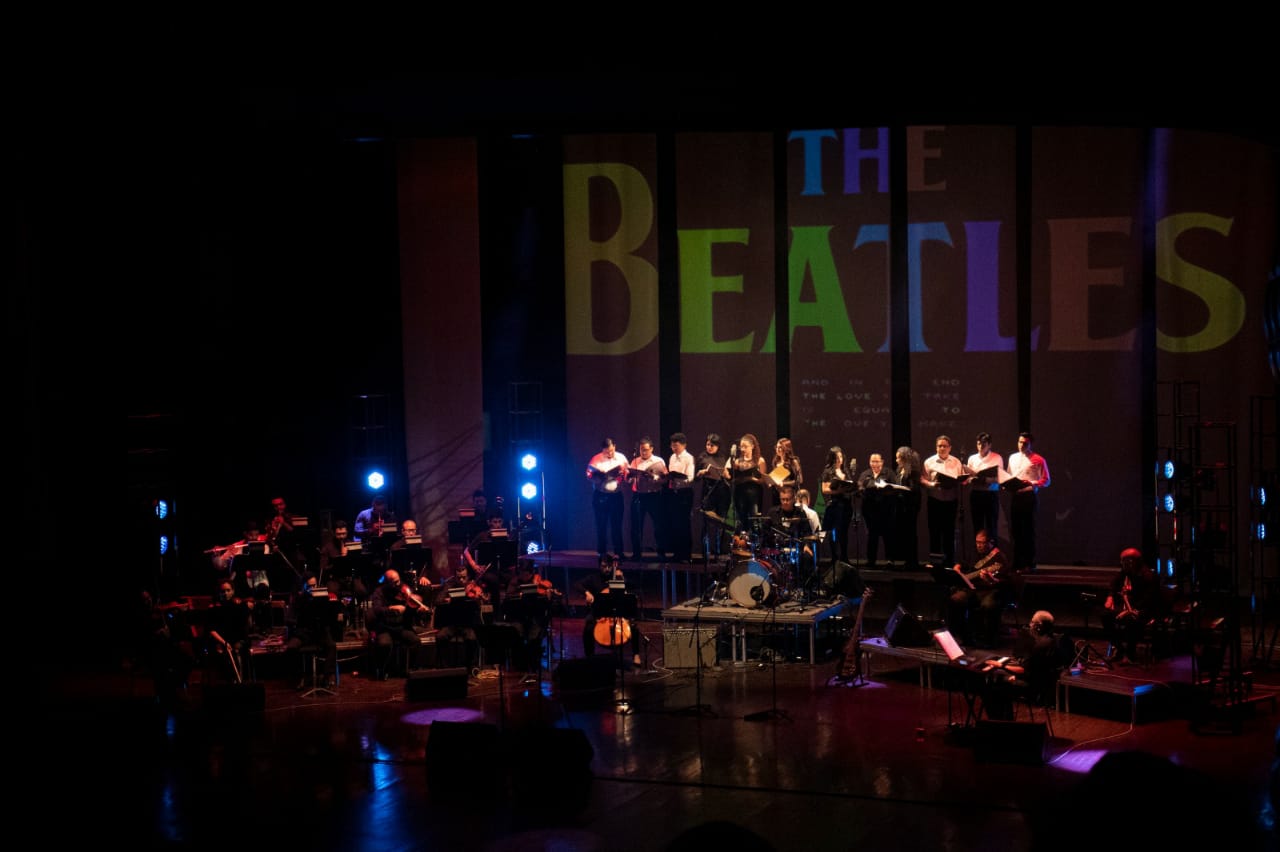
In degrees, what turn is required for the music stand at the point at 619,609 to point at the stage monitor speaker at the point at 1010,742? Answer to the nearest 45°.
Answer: approximately 135° to its right

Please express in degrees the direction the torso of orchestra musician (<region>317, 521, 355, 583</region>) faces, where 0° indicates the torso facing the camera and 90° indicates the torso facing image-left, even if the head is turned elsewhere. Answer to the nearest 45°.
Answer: approximately 315°

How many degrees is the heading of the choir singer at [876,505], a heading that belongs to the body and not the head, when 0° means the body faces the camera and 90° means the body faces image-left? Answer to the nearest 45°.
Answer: approximately 0°

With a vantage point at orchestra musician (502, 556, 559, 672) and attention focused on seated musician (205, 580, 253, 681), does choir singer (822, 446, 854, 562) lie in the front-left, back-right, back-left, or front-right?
back-right

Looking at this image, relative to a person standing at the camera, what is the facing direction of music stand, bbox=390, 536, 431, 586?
facing away from the viewer

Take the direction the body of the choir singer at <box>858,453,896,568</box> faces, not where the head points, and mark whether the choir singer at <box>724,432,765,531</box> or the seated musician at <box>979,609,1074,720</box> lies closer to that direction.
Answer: the seated musician

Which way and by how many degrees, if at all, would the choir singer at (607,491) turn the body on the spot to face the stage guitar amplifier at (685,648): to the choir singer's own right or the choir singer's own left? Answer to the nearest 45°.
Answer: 0° — they already face it

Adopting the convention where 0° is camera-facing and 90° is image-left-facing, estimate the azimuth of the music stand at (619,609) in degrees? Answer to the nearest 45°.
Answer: approximately 180°
